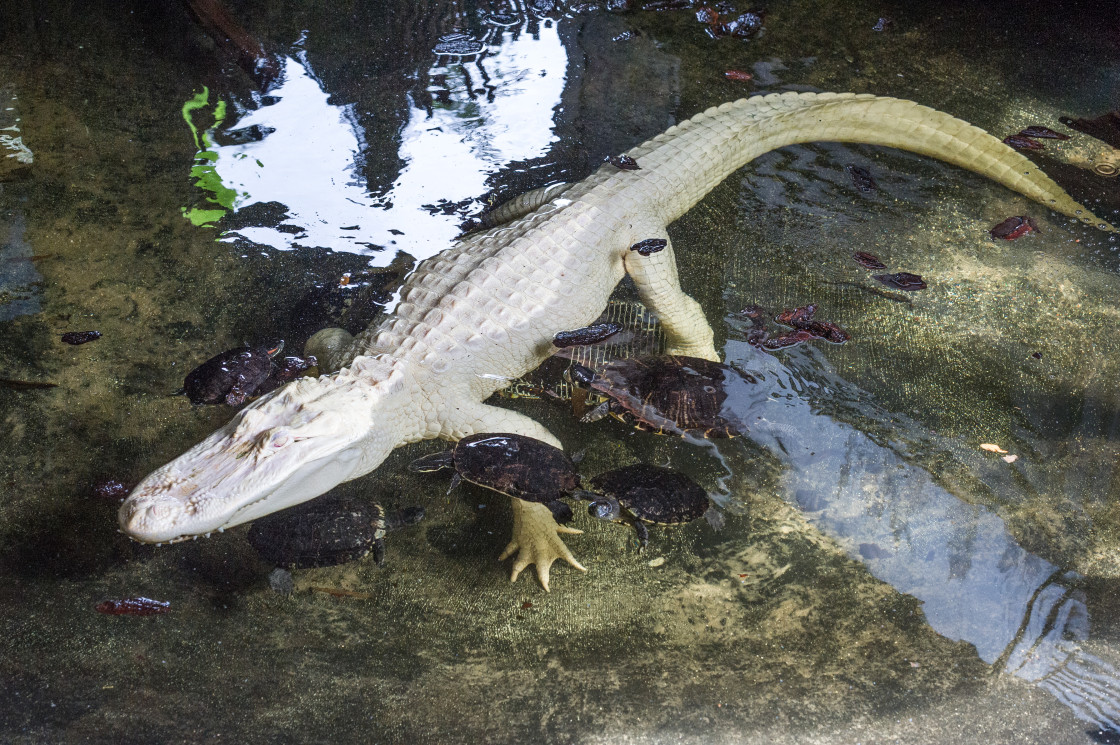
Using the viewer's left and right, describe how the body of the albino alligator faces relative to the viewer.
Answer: facing the viewer and to the left of the viewer

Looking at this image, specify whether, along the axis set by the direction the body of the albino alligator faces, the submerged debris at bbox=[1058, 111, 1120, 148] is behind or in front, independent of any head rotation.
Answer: behind

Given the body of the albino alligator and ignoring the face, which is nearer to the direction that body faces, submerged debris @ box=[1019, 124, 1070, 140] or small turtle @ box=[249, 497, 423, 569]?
the small turtle

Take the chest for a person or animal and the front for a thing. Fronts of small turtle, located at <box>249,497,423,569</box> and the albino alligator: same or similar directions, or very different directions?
very different directions

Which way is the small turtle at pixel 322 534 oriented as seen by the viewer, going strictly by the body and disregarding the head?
to the viewer's right

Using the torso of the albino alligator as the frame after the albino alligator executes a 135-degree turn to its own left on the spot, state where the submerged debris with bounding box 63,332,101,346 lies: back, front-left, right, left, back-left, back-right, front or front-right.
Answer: back
